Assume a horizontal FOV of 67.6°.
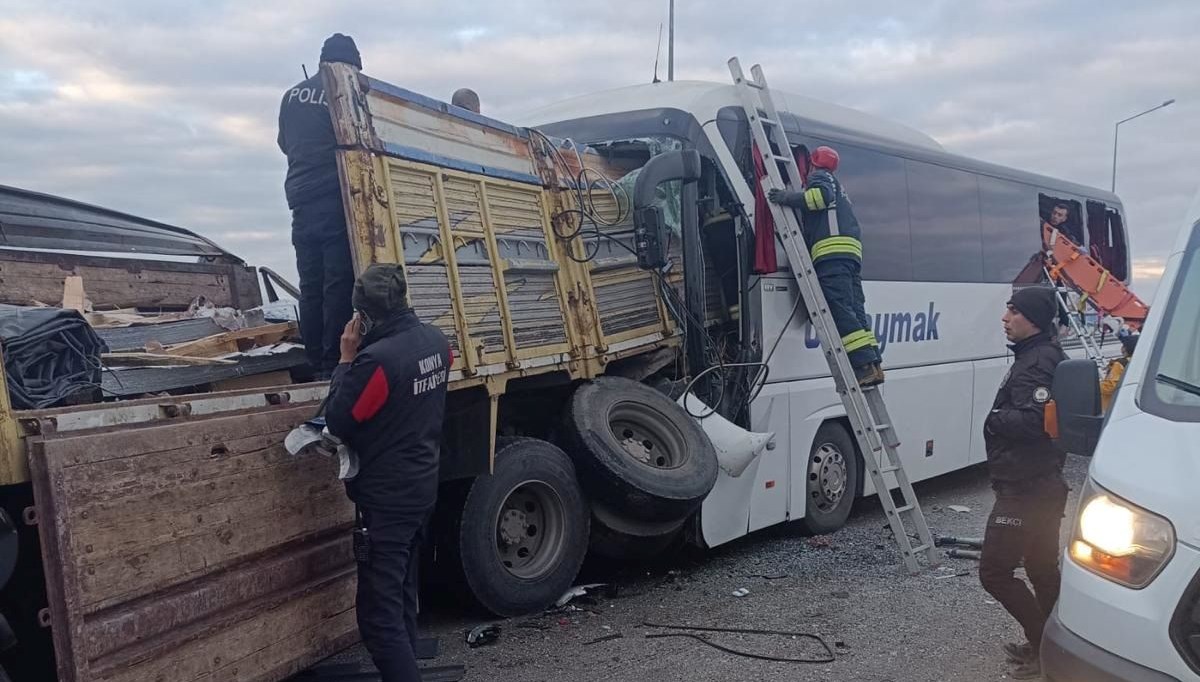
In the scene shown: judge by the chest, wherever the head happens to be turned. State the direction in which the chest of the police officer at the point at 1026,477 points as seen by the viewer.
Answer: to the viewer's left

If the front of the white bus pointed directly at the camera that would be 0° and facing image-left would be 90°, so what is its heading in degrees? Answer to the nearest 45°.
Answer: approximately 45°

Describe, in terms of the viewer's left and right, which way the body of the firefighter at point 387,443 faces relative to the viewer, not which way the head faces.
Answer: facing away from the viewer and to the left of the viewer

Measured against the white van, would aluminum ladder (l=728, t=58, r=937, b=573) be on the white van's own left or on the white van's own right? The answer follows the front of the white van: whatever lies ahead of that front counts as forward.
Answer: on the white van's own right

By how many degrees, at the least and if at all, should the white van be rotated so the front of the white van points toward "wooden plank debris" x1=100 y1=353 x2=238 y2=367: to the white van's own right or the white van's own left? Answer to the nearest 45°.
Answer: approximately 45° to the white van's own right

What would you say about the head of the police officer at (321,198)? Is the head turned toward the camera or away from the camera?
away from the camera

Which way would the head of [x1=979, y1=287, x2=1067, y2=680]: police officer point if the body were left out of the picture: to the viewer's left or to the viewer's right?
to the viewer's left

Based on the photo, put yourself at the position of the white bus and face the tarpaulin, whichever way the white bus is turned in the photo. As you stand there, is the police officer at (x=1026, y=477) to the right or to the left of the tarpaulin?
left

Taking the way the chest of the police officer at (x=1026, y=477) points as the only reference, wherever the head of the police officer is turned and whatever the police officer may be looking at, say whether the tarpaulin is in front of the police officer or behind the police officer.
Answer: in front

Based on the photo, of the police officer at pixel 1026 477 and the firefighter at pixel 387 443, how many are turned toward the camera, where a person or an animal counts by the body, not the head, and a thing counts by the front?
0

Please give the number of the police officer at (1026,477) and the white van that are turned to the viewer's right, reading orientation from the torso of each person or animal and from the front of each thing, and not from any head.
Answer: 0

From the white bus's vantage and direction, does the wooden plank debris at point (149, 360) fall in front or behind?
in front

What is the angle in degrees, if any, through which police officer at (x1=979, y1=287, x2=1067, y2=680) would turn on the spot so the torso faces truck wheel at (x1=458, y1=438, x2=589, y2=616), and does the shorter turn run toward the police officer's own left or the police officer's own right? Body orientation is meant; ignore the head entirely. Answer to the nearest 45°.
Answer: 0° — they already face it

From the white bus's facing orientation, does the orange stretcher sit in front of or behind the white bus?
behind

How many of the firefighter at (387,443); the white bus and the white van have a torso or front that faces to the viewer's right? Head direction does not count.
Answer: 0

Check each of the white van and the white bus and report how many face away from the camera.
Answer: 0

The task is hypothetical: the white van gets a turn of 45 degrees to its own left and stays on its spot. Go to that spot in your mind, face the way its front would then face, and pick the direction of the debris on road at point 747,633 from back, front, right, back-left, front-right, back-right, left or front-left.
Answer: back-right

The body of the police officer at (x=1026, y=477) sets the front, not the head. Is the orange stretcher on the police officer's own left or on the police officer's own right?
on the police officer's own right
